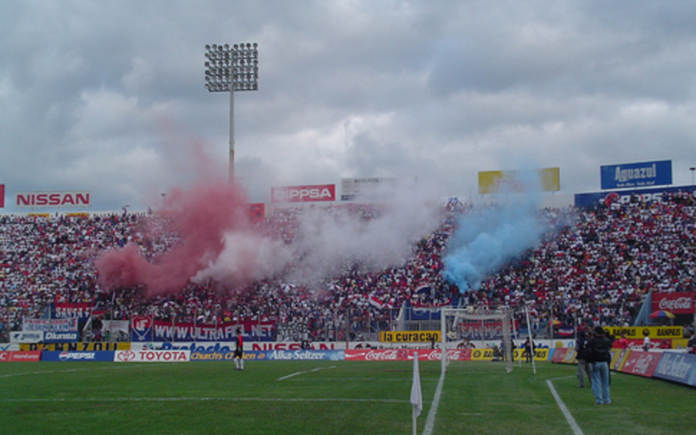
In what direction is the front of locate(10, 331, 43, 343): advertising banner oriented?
toward the camera

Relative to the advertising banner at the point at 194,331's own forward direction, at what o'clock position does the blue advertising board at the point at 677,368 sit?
The blue advertising board is roughly at 11 o'clock from the advertising banner.

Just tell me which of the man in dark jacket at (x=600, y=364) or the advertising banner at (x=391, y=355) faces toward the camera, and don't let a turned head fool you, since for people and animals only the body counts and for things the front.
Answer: the advertising banner

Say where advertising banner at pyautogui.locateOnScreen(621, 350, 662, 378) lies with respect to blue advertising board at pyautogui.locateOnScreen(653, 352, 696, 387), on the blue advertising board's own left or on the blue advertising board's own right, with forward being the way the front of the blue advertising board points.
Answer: on the blue advertising board's own right

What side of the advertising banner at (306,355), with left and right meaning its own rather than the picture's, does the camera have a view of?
front

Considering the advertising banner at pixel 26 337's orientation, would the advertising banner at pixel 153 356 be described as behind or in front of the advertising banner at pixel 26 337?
in front

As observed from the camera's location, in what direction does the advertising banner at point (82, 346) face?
facing the viewer

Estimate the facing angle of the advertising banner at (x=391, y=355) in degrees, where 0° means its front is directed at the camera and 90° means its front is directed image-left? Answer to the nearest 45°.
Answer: approximately 0°

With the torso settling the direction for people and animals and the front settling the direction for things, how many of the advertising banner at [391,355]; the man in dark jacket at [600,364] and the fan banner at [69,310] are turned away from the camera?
1

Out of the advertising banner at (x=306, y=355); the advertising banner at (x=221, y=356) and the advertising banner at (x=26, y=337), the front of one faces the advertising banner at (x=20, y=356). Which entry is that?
the advertising banner at (x=26, y=337)

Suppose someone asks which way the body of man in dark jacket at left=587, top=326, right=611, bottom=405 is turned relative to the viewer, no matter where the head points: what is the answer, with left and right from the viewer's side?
facing away from the viewer

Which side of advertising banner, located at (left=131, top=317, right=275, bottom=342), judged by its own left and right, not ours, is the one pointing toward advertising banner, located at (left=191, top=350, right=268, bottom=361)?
front

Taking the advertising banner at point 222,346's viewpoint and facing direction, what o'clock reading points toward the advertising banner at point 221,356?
the advertising banner at point 221,356 is roughly at 12 o'clock from the advertising banner at point 222,346.

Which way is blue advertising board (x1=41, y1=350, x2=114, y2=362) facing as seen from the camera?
toward the camera

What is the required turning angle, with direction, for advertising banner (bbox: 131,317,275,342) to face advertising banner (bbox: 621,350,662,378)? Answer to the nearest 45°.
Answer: approximately 45° to its left

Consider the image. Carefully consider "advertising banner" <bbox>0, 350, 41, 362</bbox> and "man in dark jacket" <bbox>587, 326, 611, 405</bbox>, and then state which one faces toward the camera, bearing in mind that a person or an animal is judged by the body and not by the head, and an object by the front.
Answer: the advertising banner
